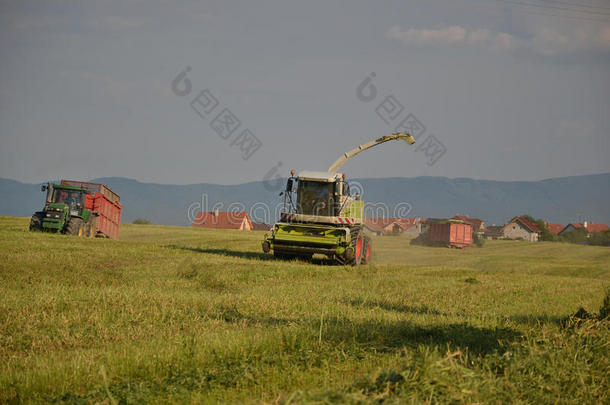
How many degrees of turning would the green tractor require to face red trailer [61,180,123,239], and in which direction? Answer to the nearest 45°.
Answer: approximately 180°

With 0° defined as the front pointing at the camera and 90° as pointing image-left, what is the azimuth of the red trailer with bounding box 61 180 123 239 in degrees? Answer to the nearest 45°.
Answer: approximately 45°

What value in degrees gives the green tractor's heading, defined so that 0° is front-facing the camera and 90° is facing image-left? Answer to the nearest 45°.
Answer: approximately 45°

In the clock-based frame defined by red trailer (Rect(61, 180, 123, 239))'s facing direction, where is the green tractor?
The green tractor is roughly at 12 o'clock from the red trailer.
